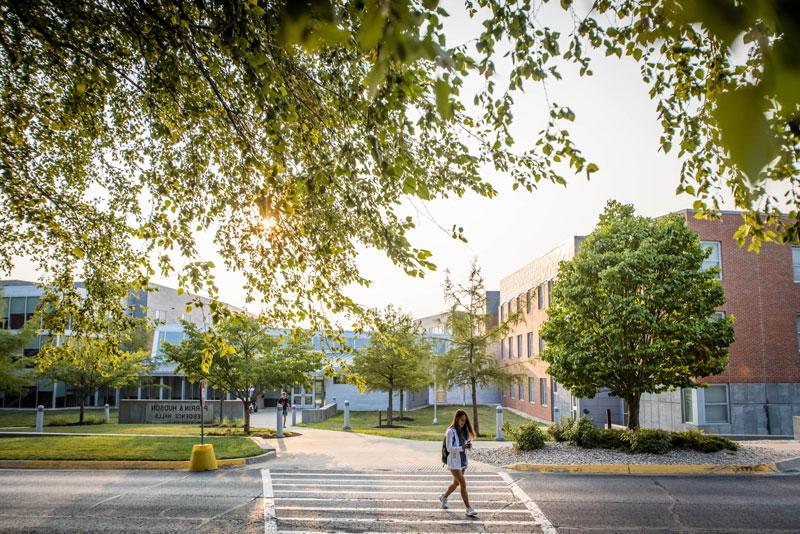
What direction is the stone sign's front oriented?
toward the camera

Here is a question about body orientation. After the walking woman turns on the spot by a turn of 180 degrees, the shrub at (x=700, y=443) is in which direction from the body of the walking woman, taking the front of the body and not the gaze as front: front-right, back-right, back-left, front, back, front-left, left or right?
right

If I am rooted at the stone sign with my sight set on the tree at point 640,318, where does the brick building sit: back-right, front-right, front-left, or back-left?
front-left

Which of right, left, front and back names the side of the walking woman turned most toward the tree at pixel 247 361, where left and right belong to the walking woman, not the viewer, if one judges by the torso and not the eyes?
back

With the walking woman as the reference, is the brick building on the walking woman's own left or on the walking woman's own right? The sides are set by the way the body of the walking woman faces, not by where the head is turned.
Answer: on the walking woman's own left

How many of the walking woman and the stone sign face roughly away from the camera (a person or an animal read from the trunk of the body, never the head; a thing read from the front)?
0

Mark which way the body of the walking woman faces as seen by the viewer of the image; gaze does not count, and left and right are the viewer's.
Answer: facing the viewer and to the right of the viewer

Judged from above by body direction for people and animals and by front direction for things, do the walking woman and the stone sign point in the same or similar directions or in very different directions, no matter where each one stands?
same or similar directions

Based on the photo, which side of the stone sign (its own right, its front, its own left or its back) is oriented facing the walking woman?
front

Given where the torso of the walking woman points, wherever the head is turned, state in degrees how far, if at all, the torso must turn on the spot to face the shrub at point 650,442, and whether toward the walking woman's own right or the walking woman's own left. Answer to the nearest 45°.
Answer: approximately 90° to the walking woman's own left

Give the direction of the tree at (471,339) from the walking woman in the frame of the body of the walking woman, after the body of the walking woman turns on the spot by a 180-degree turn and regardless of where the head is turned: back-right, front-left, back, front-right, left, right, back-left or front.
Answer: front-right

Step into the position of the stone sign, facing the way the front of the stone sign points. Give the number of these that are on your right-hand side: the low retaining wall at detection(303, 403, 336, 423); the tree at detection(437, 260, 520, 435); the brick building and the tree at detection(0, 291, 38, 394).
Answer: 1

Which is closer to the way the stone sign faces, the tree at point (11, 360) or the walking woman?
the walking woman

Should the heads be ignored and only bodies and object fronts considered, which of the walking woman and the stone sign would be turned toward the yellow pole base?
the stone sign
